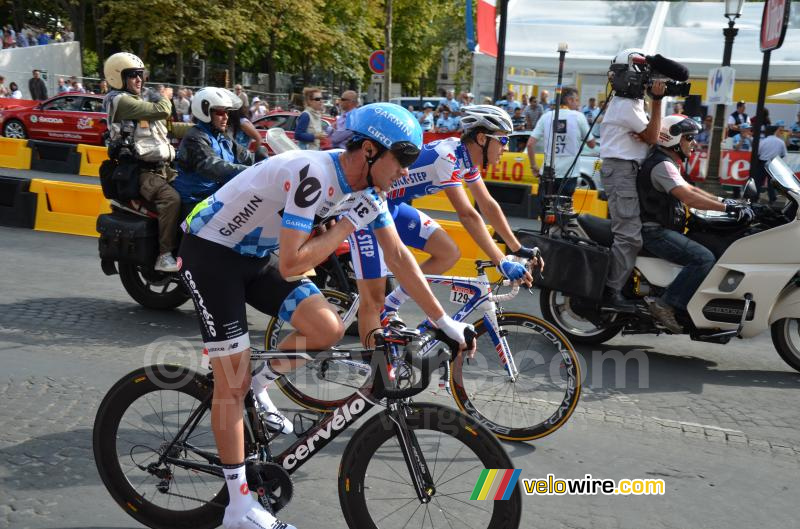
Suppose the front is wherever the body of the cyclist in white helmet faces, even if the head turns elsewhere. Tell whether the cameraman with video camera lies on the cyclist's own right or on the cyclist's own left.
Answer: on the cyclist's own left

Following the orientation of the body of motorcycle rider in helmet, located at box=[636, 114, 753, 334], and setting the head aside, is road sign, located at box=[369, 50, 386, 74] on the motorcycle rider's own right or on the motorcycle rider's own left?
on the motorcycle rider's own left

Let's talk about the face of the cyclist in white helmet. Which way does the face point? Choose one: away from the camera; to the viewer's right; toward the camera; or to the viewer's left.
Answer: to the viewer's right

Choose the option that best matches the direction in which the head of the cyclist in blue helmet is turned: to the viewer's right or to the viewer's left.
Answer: to the viewer's right

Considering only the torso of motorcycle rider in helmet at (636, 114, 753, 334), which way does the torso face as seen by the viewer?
to the viewer's right

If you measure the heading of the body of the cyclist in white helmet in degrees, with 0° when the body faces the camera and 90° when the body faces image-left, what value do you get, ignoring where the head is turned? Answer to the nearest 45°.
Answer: approximately 270°

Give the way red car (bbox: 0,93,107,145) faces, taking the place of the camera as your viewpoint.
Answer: facing to the left of the viewer
